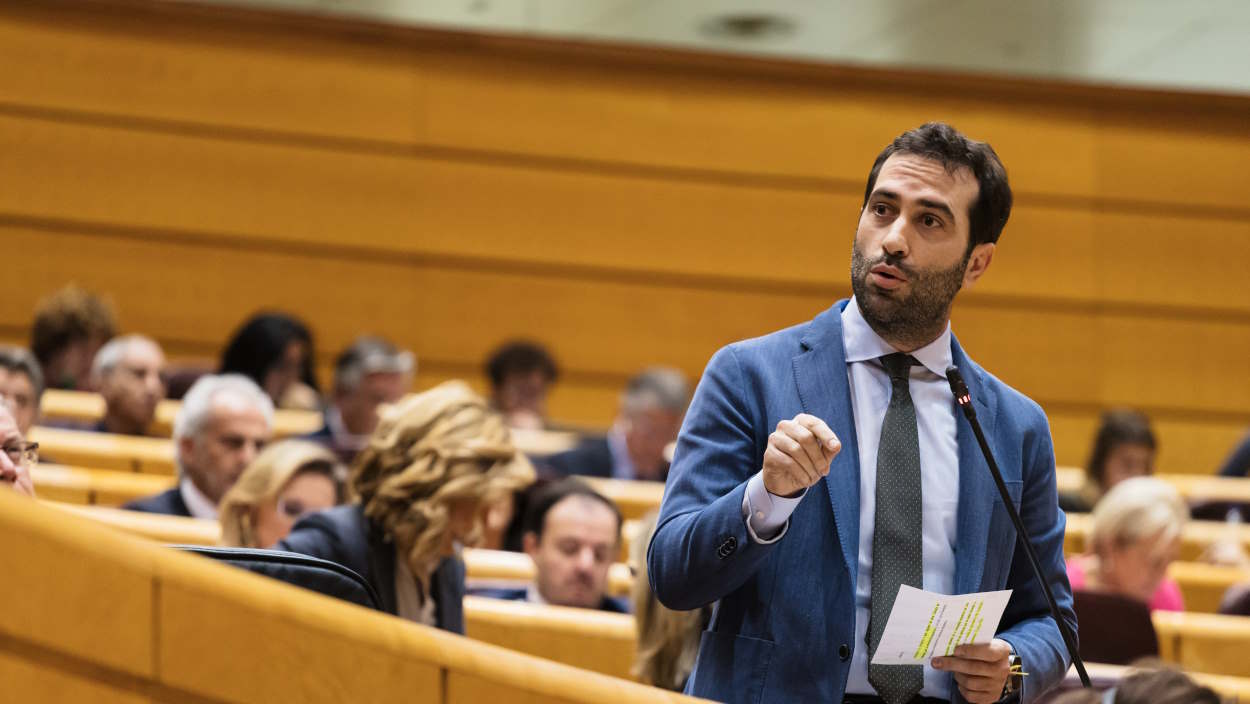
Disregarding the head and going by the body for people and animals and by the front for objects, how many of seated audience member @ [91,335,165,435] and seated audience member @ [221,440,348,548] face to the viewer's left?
0

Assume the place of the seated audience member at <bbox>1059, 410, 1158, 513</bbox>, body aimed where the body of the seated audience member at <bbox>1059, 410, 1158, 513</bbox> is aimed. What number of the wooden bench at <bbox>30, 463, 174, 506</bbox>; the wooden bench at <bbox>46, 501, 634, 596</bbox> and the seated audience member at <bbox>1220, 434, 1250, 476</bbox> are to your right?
2

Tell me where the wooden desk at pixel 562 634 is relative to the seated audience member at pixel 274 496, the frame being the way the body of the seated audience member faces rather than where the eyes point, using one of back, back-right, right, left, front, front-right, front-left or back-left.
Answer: front

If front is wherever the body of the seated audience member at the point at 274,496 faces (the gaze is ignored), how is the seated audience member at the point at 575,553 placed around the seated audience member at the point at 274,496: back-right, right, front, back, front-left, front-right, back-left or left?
front-left

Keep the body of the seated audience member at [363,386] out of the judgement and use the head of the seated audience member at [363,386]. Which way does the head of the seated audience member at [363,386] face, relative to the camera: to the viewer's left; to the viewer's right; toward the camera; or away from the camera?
toward the camera

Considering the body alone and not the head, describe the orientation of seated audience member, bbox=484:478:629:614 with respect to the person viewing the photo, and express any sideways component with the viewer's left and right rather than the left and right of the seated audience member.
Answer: facing the viewer and to the right of the viewer

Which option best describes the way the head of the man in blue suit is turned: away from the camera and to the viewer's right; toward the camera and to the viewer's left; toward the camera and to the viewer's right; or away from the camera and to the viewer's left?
toward the camera and to the viewer's left

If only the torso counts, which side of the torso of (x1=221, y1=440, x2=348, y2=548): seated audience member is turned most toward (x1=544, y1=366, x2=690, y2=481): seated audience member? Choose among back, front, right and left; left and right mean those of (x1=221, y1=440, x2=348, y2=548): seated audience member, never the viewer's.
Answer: left

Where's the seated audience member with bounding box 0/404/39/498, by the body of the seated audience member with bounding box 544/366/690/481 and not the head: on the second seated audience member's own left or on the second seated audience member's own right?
on the second seated audience member's own right

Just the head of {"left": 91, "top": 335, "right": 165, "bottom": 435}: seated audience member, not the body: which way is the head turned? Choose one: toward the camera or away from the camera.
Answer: toward the camera
